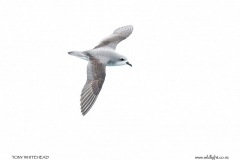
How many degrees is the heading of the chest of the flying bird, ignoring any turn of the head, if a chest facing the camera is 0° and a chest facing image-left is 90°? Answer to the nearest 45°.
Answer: approximately 270°
